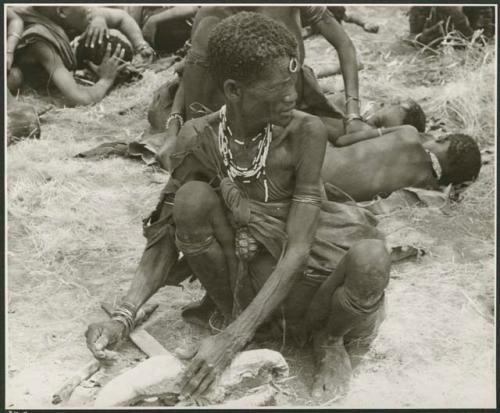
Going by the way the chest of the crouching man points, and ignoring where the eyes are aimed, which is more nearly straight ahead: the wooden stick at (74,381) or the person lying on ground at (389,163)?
the wooden stick

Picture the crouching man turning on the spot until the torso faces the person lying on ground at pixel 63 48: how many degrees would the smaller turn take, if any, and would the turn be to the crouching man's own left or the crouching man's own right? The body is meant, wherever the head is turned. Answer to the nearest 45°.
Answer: approximately 180°

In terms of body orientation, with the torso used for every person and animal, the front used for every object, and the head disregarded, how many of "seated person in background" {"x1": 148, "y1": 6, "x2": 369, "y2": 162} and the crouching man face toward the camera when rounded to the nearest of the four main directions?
2

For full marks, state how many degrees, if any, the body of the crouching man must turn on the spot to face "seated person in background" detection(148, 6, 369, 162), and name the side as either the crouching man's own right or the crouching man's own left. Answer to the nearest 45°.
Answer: approximately 180°

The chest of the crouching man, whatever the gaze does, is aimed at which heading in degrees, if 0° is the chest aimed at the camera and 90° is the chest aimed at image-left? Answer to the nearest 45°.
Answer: approximately 0°

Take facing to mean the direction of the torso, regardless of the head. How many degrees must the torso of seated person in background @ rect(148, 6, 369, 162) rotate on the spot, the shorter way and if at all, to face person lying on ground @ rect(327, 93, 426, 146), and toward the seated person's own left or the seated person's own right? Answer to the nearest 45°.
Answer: approximately 135° to the seated person's own left

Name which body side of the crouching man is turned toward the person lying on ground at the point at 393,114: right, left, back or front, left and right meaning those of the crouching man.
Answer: back

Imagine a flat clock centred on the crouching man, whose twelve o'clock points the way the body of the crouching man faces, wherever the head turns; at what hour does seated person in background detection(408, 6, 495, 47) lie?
The seated person in background is roughly at 7 o'clock from the crouching man.
